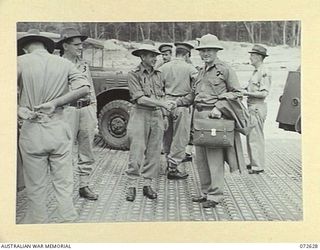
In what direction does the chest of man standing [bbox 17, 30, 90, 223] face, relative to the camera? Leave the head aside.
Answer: away from the camera

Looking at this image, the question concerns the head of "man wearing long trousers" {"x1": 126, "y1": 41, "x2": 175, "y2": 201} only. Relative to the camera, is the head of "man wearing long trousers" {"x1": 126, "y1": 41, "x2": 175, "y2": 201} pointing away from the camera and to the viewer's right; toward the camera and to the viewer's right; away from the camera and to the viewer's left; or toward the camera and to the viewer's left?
toward the camera and to the viewer's right

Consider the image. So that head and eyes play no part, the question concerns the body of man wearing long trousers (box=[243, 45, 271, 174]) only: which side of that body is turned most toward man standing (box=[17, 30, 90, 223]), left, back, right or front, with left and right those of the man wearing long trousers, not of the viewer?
front

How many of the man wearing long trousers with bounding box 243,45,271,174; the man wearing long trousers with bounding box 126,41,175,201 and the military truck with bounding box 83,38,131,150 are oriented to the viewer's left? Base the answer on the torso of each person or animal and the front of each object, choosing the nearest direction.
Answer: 1

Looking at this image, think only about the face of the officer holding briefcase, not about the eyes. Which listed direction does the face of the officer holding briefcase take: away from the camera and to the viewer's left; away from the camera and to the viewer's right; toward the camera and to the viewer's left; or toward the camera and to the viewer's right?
toward the camera and to the viewer's left

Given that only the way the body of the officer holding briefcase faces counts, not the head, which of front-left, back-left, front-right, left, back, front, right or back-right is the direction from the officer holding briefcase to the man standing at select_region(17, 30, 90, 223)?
front-right

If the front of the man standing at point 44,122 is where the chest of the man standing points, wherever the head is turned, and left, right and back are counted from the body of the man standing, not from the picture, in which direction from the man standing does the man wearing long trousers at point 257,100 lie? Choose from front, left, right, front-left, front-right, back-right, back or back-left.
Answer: right

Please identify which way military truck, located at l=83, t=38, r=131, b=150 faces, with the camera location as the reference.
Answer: facing to the right of the viewer

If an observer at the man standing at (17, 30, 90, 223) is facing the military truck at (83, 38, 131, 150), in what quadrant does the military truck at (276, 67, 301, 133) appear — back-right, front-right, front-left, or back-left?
front-right

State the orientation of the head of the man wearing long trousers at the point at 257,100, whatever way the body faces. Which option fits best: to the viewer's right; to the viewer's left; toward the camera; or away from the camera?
to the viewer's left

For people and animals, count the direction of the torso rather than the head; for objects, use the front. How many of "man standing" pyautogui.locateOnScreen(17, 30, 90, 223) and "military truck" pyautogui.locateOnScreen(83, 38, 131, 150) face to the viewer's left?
0

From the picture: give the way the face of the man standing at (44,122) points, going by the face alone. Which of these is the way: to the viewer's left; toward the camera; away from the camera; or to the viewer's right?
away from the camera

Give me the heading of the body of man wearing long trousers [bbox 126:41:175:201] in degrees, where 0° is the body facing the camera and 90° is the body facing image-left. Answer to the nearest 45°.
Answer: approximately 315°

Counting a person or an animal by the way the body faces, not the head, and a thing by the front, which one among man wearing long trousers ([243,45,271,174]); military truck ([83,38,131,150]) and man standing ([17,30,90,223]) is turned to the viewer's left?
the man wearing long trousers
